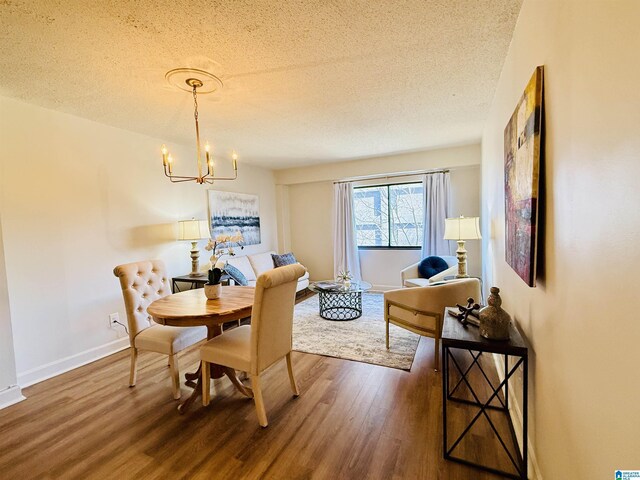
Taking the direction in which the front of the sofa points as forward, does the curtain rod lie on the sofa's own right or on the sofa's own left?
on the sofa's own left

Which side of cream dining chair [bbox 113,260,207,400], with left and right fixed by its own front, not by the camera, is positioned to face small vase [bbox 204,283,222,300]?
front

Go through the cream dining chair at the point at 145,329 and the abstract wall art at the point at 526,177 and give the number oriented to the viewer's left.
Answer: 1

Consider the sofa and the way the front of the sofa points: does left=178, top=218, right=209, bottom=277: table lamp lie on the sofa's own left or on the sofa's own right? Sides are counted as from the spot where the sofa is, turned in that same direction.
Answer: on the sofa's own right

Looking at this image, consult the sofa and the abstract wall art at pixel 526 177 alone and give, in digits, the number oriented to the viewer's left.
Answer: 1

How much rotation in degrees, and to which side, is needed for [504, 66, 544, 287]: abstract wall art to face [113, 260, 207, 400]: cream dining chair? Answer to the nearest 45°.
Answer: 0° — it already faces it

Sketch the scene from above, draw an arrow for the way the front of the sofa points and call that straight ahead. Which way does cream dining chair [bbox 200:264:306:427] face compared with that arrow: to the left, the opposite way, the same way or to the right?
the opposite way

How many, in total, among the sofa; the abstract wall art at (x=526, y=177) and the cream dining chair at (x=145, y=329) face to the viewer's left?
1

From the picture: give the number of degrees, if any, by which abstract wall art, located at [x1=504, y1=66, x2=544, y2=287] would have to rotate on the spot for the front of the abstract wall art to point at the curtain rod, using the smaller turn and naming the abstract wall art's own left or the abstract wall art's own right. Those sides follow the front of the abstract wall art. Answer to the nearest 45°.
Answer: approximately 45° to the abstract wall art's own right

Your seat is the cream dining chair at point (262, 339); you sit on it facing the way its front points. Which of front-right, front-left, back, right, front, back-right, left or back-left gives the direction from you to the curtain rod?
right

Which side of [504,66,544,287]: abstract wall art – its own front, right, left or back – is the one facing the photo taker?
left

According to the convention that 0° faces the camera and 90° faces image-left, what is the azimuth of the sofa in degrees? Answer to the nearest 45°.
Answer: approximately 315°
